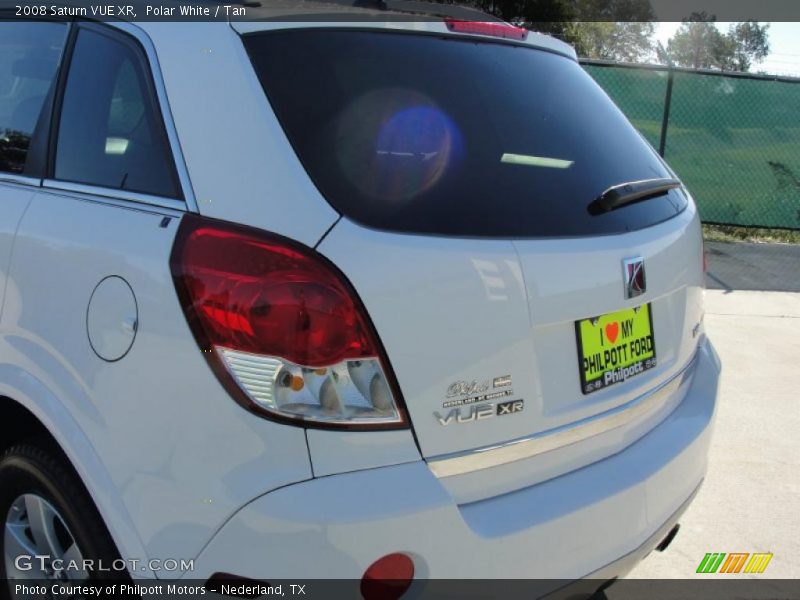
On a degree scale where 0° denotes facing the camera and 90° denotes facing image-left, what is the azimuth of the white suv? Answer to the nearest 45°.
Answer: approximately 135°

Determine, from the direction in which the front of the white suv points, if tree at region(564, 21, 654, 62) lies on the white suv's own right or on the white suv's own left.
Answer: on the white suv's own right

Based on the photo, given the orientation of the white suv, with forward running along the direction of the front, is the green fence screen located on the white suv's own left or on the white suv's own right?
on the white suv's own right
